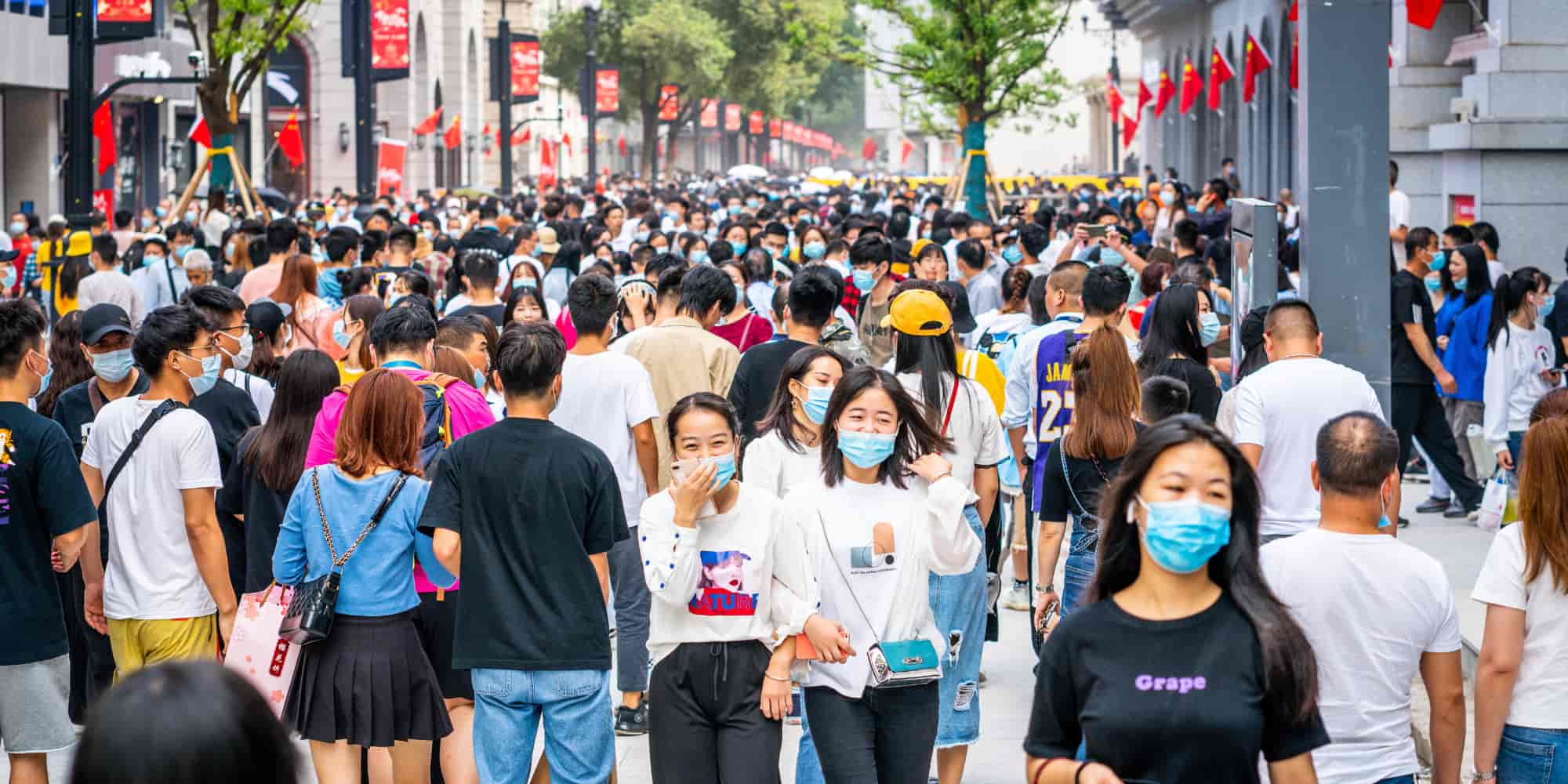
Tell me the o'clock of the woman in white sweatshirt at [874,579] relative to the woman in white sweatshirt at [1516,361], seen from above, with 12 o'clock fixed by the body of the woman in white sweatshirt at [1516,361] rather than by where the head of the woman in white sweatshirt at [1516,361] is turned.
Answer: the woman in white sweatshirt at [874,579] is roughly at 2 o'clock from the woman in white sweatshirt at [1516,361].

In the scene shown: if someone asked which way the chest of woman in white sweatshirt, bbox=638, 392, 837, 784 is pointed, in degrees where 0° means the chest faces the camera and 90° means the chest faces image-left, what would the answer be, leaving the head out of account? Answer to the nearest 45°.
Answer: approximately 0°

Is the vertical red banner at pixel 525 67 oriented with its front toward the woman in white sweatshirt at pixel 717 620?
yes

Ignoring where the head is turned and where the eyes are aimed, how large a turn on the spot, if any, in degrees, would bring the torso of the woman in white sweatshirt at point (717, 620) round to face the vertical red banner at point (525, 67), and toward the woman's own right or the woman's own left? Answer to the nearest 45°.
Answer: approximately 180°

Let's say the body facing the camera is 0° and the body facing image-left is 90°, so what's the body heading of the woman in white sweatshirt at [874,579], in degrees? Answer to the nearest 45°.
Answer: approximately 0°

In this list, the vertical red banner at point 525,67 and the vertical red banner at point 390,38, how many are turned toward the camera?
2
